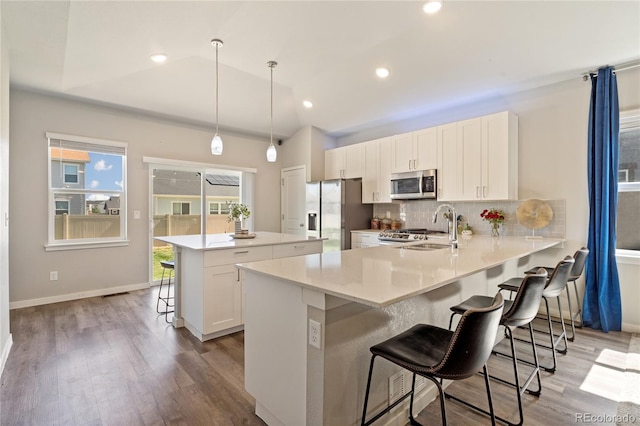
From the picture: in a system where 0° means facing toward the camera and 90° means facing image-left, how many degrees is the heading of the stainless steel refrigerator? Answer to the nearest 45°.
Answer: approximately 45°

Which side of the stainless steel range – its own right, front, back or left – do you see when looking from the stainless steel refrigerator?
right

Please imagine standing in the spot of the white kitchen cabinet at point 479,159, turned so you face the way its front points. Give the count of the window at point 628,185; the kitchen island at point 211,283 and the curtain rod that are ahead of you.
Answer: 1

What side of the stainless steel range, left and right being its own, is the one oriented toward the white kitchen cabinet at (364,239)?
right

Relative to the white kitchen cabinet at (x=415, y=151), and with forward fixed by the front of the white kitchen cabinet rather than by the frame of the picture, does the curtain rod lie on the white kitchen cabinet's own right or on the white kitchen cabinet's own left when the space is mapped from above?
on the white kitchen cabinet's own left
